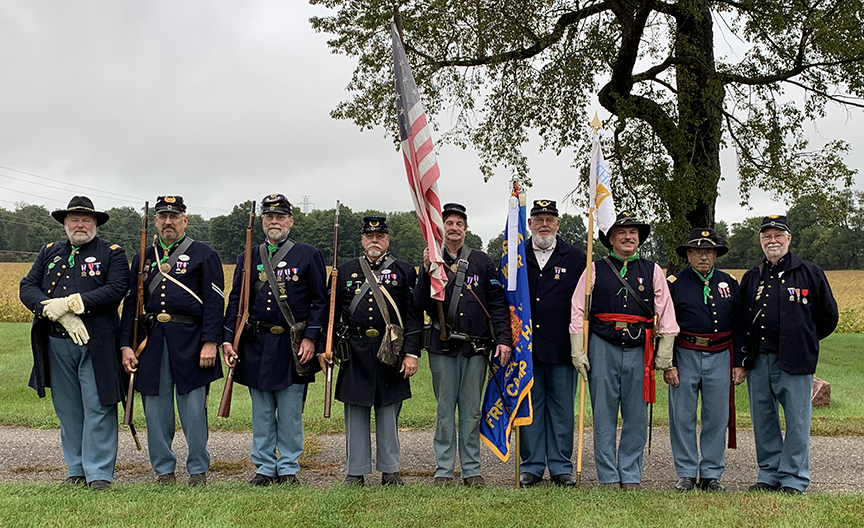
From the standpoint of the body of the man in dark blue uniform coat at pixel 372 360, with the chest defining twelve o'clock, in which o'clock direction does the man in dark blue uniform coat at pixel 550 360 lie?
the man in dark blue uniform coat at pixel 550 360 is roughly at 9 o'clock from the man in dark blue uniform coat at pixel 372 360.

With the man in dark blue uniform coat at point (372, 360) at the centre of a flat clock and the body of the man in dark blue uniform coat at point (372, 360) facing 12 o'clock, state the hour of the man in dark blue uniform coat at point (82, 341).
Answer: the man in dark blue uniform coat at point (82, 341) is roughly at 3 o'clock from the man in dark blue uniform coat at point (372, 360).

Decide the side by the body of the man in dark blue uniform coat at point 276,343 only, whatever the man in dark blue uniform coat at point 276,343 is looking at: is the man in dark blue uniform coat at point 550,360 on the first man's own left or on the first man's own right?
on the first man's own left

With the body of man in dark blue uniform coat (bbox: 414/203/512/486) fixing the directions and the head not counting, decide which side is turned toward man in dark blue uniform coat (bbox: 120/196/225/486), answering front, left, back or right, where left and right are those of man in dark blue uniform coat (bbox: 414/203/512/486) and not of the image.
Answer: right

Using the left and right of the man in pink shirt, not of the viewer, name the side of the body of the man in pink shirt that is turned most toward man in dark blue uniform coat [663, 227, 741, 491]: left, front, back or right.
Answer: left

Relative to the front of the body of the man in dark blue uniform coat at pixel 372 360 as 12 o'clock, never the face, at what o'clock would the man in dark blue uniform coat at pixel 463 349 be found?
the man in dark blue uniform coat at pixel 463 349 is roughly at 9 o'clock from the man in dark blue uniform coat at pixel 372 360.

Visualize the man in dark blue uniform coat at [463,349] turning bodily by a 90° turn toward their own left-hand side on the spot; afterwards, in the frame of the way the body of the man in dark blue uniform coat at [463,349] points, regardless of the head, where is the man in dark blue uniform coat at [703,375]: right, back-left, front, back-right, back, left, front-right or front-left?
front
